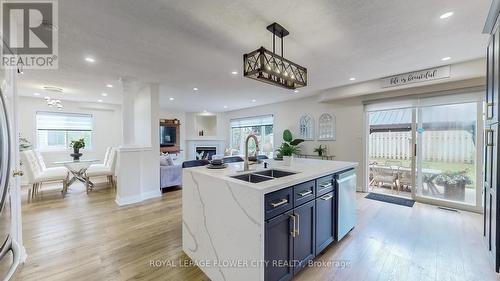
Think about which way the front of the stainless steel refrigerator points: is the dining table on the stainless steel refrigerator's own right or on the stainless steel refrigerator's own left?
on the stainless steel refrigerator's own left

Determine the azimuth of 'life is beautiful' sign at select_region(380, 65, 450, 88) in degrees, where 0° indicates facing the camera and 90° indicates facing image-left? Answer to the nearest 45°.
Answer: approximately 45°

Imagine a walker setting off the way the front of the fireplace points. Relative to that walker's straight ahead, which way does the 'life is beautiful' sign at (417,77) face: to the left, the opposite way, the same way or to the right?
to the right

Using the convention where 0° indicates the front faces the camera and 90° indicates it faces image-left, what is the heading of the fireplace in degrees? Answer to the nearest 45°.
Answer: approximately 0°

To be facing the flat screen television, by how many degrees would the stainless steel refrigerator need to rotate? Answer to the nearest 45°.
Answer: approximately 45° to its left

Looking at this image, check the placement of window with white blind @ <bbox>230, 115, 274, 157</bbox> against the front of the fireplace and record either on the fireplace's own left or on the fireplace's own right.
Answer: on the fireplace's own left

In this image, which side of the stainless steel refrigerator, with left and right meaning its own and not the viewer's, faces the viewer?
right

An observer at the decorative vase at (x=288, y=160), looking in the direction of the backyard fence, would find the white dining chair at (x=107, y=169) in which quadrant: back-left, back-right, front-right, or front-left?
back-left

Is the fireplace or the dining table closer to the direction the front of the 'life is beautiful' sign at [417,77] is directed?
the dining table
